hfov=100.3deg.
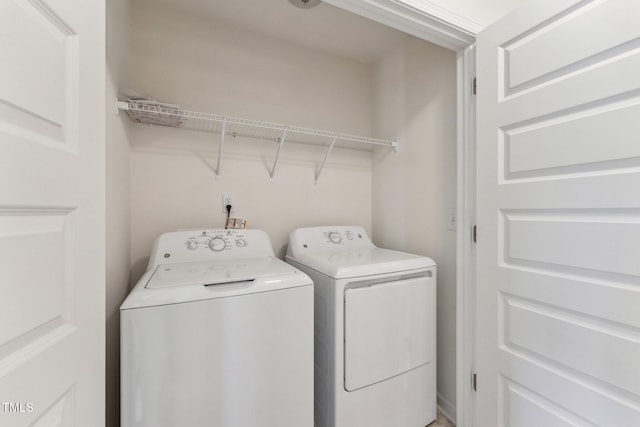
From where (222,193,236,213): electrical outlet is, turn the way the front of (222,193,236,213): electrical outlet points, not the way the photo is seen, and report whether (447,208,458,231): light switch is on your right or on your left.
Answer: on your left

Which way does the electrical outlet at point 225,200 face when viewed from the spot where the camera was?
facing the viewer

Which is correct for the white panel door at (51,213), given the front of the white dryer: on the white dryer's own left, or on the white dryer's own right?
on the white dryer's own right

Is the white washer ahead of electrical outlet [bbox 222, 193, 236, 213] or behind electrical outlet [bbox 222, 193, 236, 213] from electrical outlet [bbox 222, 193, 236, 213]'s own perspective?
ahead

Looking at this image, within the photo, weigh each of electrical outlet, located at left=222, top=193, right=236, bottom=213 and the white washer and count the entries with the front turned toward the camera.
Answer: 2

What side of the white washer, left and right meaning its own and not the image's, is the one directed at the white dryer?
left

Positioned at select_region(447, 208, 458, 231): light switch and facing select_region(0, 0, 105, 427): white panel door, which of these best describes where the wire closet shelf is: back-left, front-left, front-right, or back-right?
front-right

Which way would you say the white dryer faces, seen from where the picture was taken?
facing the viewer and to the right of the viewer

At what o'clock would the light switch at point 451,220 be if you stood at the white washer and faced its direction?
The light switch is roughly at 9 o'clock from the white washer.

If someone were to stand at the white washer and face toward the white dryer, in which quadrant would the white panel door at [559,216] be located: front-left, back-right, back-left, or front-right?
front-right
